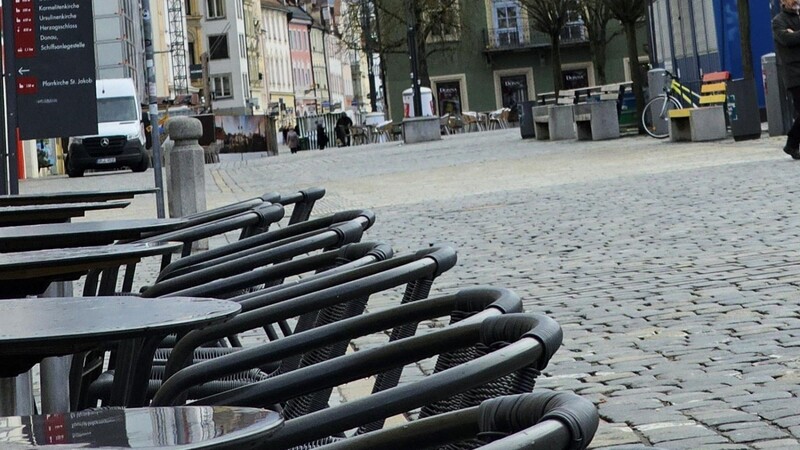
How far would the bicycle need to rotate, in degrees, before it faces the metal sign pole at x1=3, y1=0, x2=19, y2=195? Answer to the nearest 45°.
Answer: approximately 90° to its left

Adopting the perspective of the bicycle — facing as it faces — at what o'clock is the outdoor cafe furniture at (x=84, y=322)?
The outdoor cafe furniture is roughly at 9 o'clock from the bicycle.

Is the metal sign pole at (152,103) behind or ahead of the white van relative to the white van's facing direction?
ahead

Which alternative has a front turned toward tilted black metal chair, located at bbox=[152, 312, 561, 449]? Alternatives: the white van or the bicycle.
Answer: the white van

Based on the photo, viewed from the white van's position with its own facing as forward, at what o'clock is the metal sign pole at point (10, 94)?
The metal sign pole is roughly at 12 o'clock from the white van.

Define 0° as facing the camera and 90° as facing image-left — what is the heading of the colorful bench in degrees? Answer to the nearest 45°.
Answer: approximately 45°

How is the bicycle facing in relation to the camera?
to the viewer's left

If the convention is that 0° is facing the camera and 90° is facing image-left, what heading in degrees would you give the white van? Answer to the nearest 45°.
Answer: approximately 0°

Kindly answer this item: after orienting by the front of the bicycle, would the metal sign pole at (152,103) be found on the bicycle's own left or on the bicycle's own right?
on the bicycle's own left

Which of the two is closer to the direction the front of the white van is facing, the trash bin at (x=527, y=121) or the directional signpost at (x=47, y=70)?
the directional signpost

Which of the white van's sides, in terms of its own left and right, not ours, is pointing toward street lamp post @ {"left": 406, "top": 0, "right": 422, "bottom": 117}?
left

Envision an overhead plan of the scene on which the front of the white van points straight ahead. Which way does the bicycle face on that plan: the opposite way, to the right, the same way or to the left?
to the right
